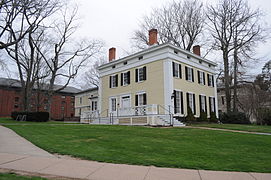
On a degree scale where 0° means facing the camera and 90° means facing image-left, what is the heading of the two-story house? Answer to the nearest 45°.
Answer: approximately 45°

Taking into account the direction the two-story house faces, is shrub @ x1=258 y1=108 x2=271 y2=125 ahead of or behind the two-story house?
behind
